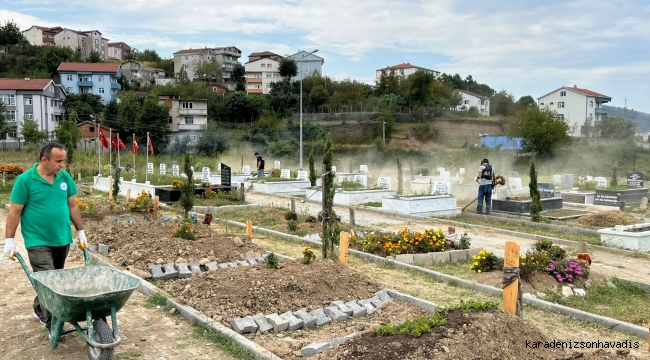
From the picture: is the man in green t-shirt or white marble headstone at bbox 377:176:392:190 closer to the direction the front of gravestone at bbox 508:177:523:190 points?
the man in green t-shirt

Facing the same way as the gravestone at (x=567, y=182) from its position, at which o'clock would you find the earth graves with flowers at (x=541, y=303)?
The earth graves with flowers is roughly at 12 o'clock from the gravestone.

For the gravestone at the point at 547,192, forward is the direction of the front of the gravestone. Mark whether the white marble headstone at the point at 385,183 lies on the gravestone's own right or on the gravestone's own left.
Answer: on the gravestone's own right

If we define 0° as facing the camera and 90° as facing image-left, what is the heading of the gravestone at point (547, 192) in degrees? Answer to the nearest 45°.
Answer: approximately 0°

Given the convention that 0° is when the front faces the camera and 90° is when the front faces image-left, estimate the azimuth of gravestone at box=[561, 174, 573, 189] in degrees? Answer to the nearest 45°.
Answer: approximately 0°

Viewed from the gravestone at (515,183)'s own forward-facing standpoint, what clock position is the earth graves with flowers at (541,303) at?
The earth graves with flowers is roughly at 12 o'clock from the gravestone.
